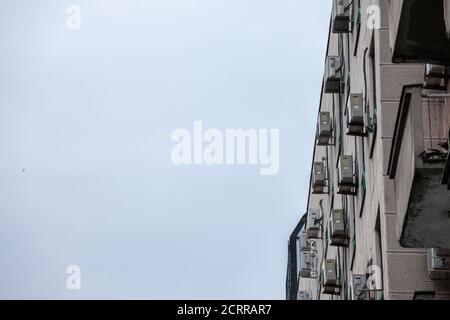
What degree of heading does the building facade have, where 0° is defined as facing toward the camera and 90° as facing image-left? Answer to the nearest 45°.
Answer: approximately 45°
